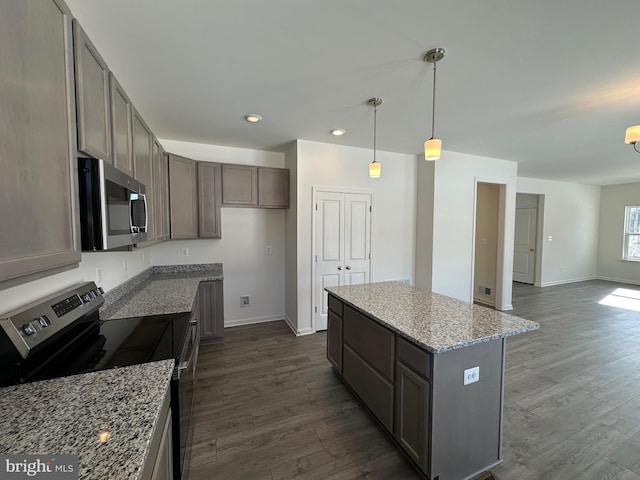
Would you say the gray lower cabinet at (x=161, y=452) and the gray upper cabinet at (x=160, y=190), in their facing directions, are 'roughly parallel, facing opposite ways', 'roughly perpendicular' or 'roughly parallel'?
roughly parallel

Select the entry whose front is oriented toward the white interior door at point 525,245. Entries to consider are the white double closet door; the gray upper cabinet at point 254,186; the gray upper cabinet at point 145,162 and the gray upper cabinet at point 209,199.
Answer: the gray upper cabinet at point 145,162

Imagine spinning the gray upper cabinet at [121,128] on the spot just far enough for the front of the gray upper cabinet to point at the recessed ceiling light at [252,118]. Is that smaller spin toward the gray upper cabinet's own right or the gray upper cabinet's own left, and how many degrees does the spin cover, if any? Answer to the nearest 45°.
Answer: approximately 45° to the gray upper cabinet's own left

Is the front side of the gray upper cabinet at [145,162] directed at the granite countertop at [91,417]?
no

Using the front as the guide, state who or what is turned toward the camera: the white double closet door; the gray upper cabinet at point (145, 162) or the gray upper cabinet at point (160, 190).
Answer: the white double closet door

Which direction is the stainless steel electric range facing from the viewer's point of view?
to the viewer's right

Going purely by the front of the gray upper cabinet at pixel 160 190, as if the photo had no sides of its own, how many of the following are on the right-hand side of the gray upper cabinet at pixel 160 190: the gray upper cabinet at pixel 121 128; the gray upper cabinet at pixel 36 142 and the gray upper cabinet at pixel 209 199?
2

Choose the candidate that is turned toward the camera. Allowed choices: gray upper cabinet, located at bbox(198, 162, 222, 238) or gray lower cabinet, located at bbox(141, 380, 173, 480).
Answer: the gray upper cabinet

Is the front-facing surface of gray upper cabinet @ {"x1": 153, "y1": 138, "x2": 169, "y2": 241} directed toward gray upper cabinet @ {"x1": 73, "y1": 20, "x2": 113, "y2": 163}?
no

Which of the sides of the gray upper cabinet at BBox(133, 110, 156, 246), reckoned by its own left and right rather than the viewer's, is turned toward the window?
front

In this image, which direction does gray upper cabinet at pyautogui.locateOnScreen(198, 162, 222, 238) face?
toward the camera

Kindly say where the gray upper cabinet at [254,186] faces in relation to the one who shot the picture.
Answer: facing the viewer

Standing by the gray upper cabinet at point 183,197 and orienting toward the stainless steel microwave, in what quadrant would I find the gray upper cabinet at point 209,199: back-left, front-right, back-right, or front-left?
back-left

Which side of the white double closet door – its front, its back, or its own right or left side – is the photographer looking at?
front

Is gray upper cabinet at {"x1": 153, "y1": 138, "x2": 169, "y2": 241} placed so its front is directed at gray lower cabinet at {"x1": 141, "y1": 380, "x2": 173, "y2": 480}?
no

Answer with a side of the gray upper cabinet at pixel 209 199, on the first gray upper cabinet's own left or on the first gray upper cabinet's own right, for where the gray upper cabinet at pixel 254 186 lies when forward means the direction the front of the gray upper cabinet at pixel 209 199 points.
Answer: on the first gray upper cabinet's own left

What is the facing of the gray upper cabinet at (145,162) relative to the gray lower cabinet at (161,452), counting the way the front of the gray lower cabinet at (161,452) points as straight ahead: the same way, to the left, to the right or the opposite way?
the same way

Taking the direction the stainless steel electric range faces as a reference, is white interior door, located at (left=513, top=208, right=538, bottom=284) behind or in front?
in front

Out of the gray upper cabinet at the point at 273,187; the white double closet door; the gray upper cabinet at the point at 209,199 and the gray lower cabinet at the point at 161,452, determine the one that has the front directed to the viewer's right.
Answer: the gray lower cabinet

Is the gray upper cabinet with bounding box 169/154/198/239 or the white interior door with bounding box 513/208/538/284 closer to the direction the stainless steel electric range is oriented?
the white interior door

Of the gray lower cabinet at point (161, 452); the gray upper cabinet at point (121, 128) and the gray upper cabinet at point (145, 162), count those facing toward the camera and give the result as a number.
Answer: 0

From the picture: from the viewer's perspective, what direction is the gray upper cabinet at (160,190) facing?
to the viewer's right
